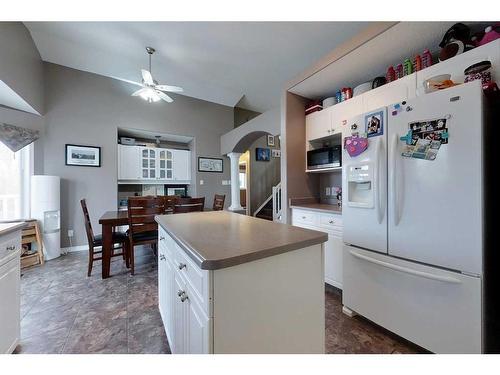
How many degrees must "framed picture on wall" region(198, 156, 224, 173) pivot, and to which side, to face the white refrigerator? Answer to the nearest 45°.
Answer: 0° — it already faces it

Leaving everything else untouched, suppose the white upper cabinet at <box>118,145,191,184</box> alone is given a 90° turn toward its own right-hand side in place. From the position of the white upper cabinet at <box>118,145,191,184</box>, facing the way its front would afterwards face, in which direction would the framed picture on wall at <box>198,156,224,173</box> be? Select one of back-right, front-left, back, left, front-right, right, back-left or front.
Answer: back

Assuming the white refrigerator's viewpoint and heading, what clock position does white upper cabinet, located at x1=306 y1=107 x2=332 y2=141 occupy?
The white upper cabinet is roughly at 3 o'clock from the white refrigerator.

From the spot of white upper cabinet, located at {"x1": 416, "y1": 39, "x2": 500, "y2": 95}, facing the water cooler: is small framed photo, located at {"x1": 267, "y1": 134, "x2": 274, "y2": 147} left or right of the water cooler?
right

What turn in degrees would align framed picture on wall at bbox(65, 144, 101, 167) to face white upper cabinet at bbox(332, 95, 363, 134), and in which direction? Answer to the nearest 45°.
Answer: approximately 45° to its left

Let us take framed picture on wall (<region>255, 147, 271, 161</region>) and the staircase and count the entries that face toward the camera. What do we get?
1

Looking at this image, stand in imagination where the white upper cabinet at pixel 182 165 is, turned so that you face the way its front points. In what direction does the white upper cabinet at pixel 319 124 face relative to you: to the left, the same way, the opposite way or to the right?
to the right

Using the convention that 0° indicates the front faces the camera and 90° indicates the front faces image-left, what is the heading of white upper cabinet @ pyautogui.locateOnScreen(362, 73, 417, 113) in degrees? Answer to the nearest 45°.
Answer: approximately 45°

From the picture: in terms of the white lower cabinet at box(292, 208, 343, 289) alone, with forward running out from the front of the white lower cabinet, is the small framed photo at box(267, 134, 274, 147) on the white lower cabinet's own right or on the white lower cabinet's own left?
on the white lower cabinet's own right

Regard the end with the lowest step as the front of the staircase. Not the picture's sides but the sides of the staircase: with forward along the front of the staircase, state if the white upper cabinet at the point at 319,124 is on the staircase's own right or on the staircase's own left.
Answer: on the staircase's own left

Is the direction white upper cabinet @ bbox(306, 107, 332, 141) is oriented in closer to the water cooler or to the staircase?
the water cooler

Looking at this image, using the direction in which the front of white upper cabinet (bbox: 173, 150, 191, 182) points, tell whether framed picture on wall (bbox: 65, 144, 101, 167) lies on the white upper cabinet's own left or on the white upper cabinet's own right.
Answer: on the white upper cabinet's own right
